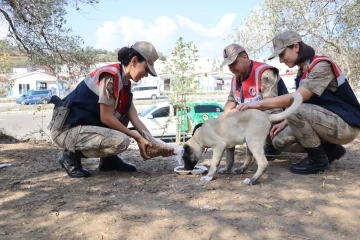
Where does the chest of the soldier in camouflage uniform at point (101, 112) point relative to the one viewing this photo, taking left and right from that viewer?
facing to the right of the viewer

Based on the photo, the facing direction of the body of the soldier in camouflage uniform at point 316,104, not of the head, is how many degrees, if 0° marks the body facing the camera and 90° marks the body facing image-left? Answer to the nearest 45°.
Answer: approximately 90°

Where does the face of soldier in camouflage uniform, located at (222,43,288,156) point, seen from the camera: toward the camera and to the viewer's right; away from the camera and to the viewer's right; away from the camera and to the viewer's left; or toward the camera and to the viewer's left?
toward the camera and to the viewer's left

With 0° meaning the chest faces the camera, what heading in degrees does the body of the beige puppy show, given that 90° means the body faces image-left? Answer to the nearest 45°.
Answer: approximately 90°

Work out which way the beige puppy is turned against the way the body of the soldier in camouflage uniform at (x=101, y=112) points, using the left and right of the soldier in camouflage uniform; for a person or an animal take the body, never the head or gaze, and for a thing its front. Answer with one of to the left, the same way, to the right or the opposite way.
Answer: the opposite way

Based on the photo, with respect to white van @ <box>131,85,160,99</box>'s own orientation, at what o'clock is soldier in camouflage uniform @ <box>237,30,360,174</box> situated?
The soldier in camouflage uniform is roughly at 9 o'clock from the white van.

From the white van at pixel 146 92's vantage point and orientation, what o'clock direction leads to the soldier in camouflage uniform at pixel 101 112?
The soldier in camouflage uniform is roughly at 9 o'clock from the white van.

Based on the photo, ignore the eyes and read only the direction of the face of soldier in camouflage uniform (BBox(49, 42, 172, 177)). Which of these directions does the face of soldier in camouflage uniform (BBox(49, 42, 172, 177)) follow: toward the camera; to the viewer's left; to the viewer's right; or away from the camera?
to the viewer's right

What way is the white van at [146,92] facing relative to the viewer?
to the viewer's left

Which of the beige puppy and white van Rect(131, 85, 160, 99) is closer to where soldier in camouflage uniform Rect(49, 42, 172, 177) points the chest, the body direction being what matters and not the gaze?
the beige puppy
